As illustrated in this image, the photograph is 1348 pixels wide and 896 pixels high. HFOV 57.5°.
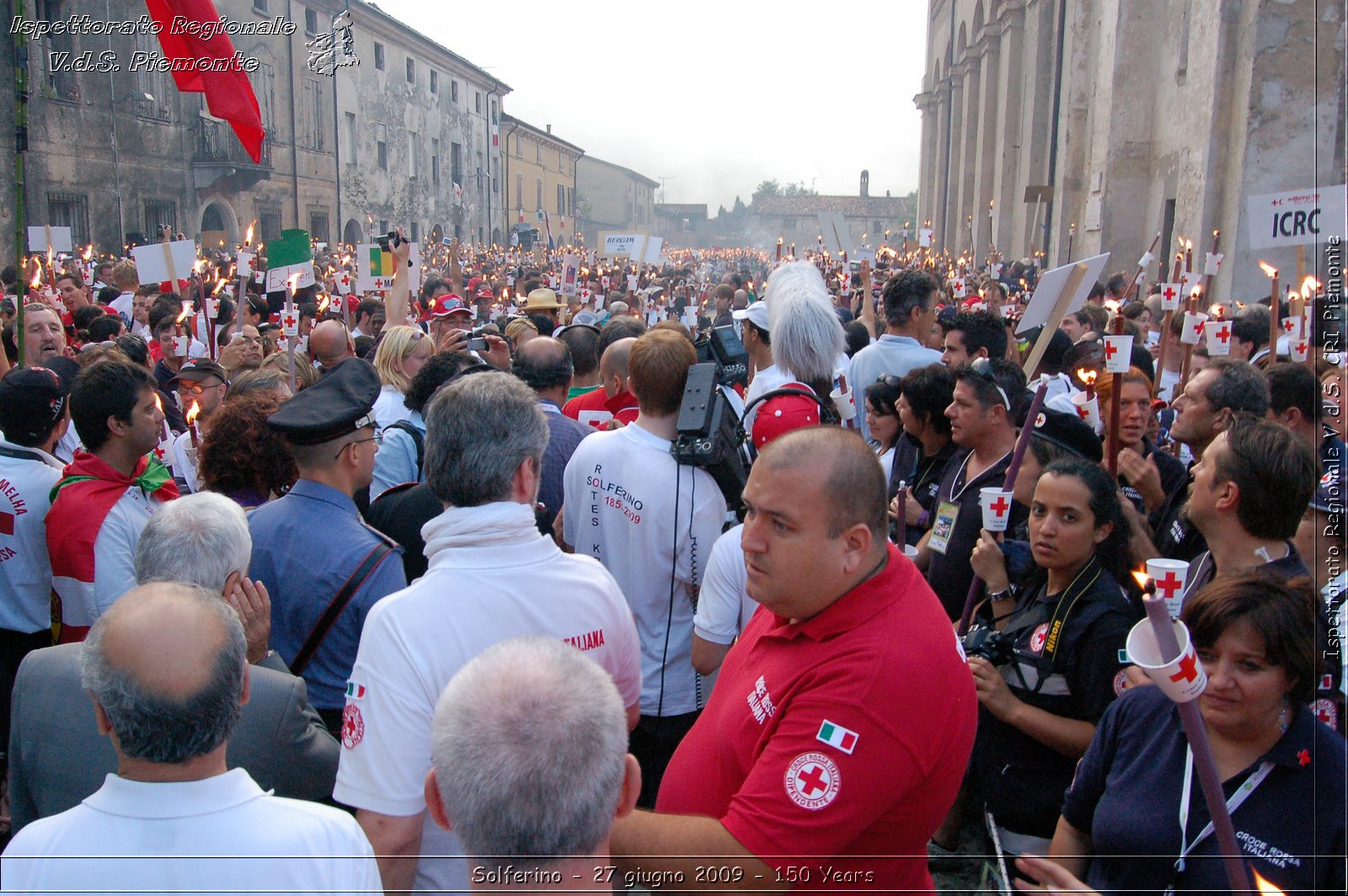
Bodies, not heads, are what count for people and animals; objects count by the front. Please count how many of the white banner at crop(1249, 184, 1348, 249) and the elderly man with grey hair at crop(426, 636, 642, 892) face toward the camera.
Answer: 1

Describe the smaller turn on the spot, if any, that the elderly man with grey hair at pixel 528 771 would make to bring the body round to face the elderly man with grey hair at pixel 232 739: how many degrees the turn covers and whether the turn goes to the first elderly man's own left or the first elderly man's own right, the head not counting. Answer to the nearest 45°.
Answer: approximately 45° to the first elderly man's own left

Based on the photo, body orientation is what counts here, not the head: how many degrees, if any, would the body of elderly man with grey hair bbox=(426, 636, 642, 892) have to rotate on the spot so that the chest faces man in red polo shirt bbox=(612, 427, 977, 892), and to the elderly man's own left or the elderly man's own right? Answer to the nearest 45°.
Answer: approximately 45° to the elderly man's own right

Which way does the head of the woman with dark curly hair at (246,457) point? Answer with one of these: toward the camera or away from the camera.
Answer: away from the camera

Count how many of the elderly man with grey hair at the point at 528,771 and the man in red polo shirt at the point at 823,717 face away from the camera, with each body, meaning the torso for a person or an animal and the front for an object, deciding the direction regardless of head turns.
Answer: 1

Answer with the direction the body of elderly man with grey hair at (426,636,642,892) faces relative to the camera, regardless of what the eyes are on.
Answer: away from the camera

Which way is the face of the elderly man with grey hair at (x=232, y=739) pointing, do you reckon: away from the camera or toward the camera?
away from the camera

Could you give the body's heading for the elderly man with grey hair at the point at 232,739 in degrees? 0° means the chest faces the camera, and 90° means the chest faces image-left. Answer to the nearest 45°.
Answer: approximately 225°

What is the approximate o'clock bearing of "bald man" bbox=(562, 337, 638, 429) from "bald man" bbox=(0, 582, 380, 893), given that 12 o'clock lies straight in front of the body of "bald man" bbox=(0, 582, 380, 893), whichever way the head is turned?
"bald man" bbox=(562, 337, 638, 429) is roughly at 1 o'clock from "bald man" bbox=(0, 582, 380, 893).

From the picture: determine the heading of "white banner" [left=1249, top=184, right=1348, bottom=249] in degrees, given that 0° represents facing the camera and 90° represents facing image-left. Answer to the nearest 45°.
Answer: approximately 0°

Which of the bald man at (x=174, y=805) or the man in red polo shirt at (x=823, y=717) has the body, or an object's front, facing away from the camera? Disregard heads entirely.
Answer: the bald man

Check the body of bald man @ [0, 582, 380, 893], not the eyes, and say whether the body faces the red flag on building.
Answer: yes

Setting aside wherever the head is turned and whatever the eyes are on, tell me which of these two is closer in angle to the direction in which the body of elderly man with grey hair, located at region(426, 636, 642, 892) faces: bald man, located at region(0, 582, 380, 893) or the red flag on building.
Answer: the red flag on building
